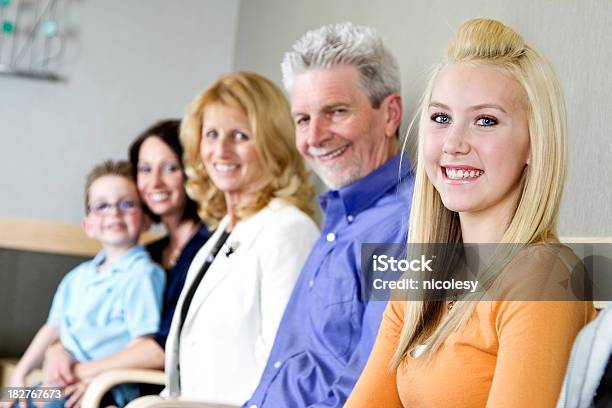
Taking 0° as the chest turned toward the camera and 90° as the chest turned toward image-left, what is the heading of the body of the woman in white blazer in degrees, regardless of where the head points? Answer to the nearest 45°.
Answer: approximately 45°

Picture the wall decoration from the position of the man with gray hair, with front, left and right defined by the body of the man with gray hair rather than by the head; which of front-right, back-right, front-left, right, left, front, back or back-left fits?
right

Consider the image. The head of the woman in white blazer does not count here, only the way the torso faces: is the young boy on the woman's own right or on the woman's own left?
on the woman's own right

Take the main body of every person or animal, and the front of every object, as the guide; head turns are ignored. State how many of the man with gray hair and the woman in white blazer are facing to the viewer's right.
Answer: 0

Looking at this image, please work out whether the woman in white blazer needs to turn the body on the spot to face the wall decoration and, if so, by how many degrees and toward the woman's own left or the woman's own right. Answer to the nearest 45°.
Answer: approximately 90° to the woman's own right

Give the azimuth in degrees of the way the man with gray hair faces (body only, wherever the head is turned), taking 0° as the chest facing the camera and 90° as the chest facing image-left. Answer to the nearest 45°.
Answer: approximately 45°
